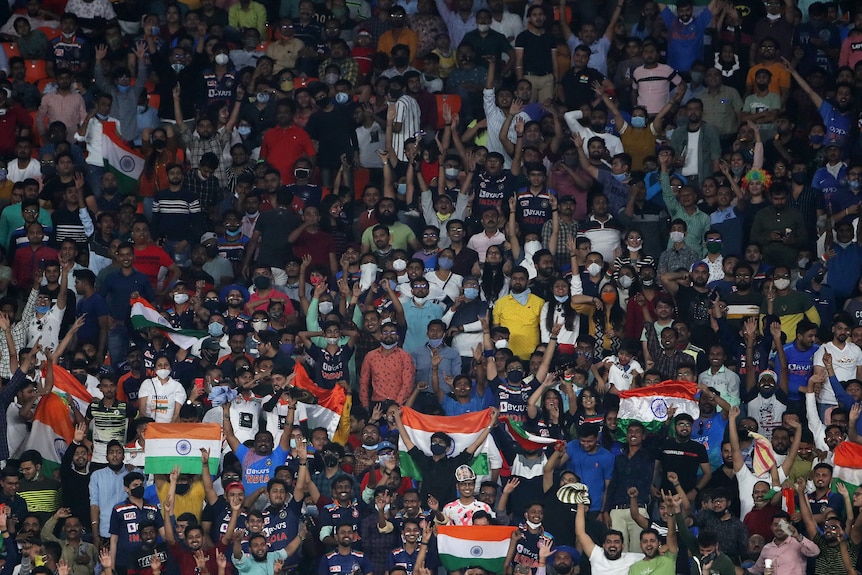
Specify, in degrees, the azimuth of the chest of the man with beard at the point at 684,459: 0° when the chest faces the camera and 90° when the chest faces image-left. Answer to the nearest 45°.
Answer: approximately 0°

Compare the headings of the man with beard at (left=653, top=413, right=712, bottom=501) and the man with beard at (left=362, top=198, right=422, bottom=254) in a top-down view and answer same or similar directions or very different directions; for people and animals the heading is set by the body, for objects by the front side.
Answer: same or similar directions

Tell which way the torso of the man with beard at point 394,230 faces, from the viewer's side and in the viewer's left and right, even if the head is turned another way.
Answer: facing the viewer

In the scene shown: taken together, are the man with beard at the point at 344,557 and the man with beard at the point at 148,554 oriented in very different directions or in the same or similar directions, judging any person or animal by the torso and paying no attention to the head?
same or similar directions

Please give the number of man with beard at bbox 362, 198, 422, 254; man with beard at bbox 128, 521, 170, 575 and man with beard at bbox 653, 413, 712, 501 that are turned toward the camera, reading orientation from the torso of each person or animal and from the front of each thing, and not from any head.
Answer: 3

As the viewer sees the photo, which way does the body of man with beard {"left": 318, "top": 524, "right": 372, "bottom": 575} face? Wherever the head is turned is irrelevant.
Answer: toward the camera

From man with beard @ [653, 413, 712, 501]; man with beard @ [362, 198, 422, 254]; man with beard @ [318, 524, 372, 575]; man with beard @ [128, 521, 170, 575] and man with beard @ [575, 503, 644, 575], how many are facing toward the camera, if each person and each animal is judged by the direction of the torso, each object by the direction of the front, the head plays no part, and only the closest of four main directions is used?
5

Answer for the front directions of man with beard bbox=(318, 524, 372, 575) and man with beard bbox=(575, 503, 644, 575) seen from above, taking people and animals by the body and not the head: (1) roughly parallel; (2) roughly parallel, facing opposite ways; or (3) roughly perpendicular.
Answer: roughly parallel

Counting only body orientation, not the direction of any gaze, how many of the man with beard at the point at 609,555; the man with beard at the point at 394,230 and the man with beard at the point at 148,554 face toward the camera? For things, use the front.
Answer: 3

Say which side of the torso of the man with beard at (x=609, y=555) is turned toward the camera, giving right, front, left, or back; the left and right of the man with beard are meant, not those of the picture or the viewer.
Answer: front

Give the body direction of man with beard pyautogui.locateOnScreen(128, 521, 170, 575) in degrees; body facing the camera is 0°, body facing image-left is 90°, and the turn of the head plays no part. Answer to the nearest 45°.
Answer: approximately 0°
